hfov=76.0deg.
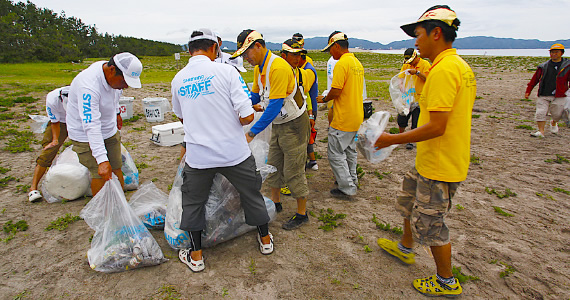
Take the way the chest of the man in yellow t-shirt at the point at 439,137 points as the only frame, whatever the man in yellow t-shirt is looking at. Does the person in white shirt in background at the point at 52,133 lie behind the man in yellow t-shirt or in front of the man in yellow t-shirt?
in front

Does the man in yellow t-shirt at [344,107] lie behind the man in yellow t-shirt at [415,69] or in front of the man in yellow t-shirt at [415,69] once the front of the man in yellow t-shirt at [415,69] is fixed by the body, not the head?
in front

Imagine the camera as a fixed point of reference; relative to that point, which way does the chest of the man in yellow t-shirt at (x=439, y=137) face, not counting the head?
to the viewer's left

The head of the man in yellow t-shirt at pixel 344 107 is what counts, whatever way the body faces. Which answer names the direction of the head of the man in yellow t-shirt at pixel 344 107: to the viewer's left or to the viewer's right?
to the viewer's left

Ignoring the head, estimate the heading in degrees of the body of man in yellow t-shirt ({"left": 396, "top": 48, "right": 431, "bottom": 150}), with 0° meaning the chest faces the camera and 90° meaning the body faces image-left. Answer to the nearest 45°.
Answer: approximately 45°

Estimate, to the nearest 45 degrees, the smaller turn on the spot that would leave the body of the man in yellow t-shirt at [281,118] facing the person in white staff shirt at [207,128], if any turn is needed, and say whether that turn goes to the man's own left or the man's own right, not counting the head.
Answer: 0° — they already face them

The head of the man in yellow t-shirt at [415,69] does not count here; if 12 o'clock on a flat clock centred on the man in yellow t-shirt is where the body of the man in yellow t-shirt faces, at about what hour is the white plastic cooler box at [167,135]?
The white plastic cooler box is roughly at 1 o'clock from the man in yellow t-shirt.

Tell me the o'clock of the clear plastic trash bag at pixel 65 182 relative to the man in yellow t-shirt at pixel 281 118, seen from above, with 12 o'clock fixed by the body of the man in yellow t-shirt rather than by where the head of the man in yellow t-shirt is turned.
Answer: The clear plastic trash bag is roughly at 12 o'clock from the man in yellow t-shirt.

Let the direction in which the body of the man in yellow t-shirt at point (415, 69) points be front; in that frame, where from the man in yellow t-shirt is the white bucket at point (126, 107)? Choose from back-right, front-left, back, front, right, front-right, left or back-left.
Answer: front-right

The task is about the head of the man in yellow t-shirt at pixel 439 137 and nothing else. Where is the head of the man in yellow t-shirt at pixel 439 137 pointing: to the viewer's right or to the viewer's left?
to the viewer's left

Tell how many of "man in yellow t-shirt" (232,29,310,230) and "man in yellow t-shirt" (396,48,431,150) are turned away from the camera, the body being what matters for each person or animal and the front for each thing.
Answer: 0

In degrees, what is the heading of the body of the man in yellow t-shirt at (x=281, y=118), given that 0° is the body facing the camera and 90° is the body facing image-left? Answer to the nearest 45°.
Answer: approximately 45°

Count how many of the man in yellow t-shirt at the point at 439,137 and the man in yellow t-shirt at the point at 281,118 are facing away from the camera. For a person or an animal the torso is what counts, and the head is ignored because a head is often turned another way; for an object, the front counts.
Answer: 0

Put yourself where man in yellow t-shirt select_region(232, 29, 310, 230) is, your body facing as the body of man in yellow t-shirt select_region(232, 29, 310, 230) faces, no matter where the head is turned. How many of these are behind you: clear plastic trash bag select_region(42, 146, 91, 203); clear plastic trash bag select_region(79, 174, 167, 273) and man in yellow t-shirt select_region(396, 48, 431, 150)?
1
